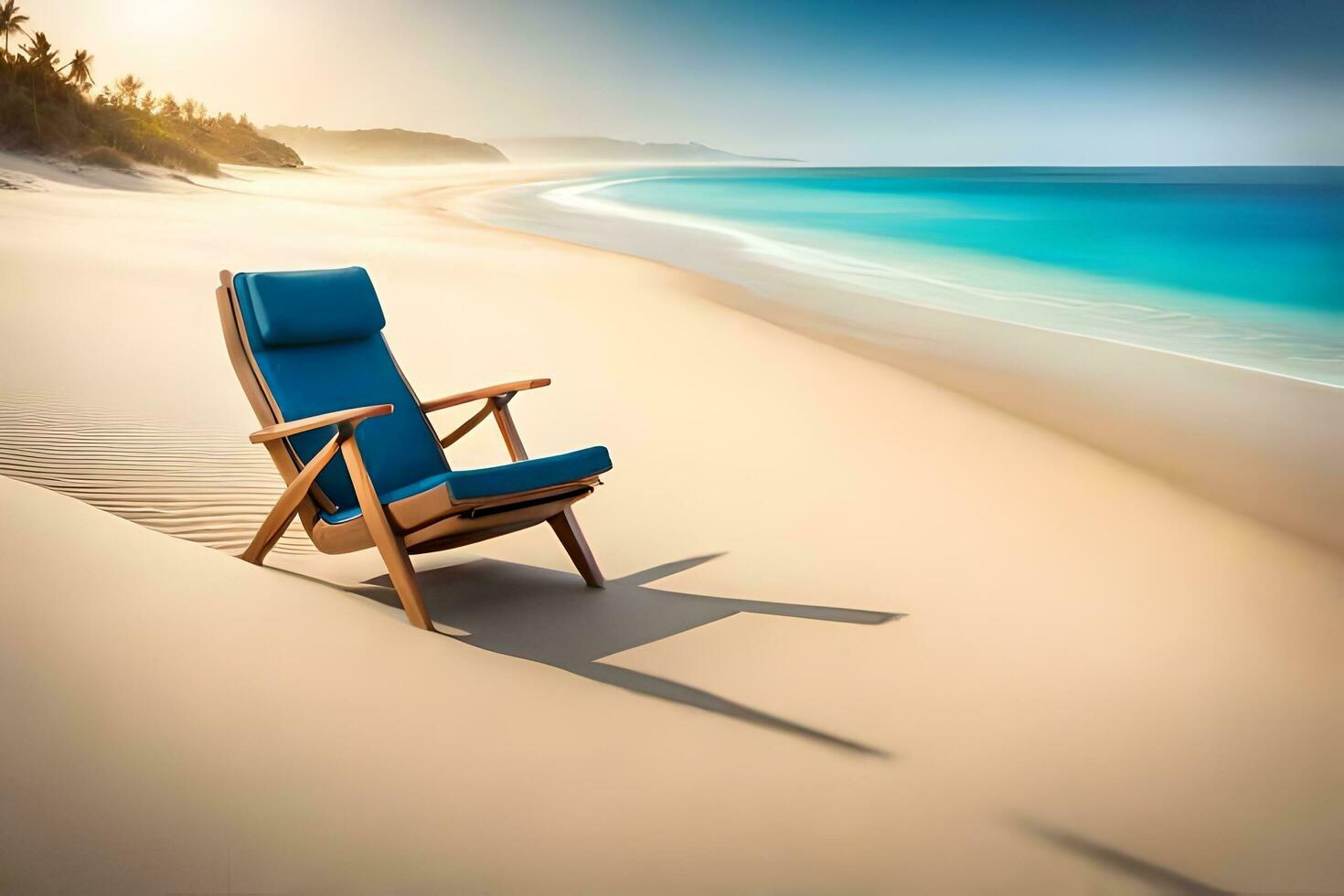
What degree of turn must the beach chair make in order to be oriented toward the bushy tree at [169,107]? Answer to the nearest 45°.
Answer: approximately 135° to its left

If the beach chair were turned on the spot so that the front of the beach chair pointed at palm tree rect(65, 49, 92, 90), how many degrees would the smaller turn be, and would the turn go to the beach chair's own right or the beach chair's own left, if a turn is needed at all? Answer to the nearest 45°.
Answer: approximately 135° to the beach chair's own left

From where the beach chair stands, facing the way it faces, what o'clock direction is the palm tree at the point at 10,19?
The palm tree is roughly at 7 o'clock from the beach chair.

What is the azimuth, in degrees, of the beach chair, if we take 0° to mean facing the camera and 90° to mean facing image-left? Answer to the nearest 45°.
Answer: approximately 315°

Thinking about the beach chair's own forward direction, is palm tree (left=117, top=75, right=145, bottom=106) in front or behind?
behind
